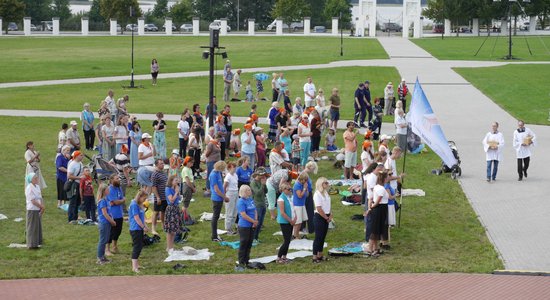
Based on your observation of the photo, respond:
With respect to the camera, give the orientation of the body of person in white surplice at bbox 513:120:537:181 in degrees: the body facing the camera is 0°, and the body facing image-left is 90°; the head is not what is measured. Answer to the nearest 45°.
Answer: approximately 0°

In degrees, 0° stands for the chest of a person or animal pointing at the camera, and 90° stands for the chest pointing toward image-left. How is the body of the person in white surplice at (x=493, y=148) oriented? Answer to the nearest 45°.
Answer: approximately 0°

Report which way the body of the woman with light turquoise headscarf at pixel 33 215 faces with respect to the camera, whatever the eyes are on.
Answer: to the viewer's right

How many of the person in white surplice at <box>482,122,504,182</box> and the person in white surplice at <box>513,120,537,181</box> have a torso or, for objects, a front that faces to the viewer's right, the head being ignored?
0

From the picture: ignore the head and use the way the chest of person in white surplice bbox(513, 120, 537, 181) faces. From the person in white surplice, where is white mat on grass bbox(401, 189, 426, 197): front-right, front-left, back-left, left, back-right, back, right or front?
front-right
